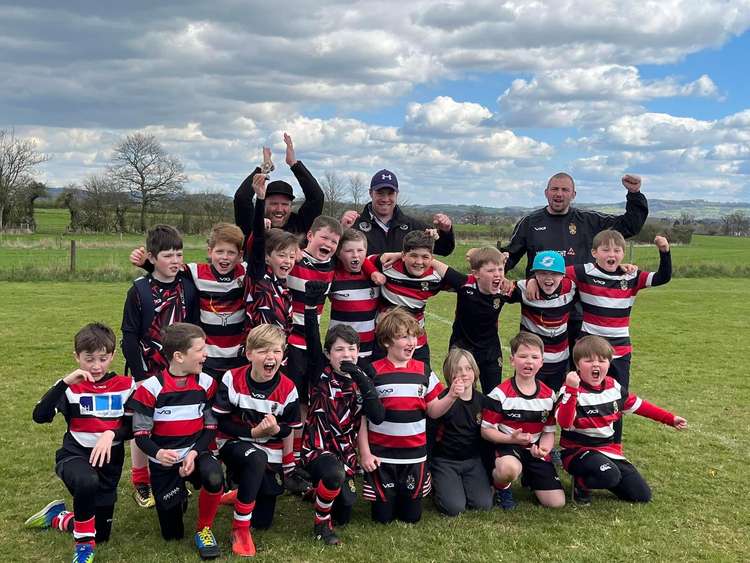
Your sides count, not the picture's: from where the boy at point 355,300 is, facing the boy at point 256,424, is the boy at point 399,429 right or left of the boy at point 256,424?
left

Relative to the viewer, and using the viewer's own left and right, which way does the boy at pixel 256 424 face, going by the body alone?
facing the viewer

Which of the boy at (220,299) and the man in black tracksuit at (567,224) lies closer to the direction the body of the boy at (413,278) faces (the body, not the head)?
the boy

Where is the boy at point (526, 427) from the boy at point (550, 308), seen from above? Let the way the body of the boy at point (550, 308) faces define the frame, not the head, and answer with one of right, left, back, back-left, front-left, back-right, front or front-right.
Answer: front

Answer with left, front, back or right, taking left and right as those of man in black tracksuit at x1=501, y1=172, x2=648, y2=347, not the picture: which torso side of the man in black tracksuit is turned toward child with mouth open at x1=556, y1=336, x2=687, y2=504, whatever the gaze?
front

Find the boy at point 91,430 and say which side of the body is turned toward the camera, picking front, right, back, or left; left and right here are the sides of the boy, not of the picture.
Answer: front

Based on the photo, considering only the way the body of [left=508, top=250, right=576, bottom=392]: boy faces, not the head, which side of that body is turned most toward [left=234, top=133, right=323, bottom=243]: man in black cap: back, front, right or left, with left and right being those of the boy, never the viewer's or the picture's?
right

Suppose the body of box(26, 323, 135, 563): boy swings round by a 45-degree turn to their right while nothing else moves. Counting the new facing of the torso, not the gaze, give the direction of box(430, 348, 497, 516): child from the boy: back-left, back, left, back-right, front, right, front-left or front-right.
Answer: back-left

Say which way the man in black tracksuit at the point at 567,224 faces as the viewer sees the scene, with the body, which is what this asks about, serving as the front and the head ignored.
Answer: toward the camera
